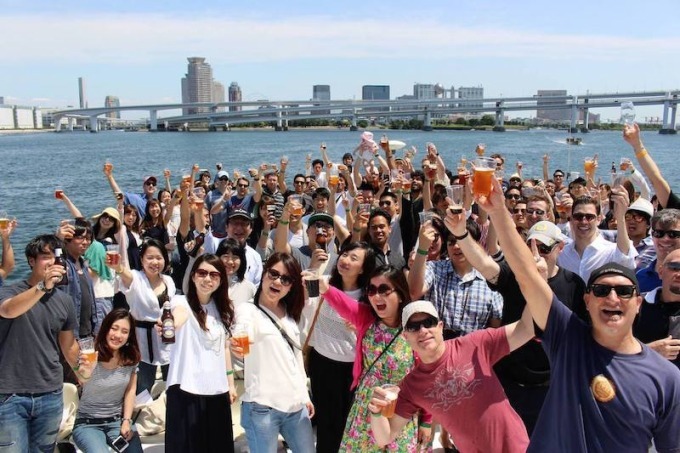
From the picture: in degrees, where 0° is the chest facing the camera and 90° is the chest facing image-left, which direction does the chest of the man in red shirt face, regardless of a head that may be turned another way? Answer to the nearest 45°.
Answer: approximately 0°
